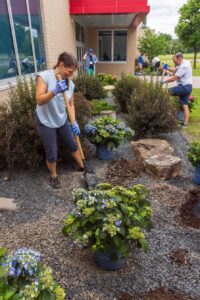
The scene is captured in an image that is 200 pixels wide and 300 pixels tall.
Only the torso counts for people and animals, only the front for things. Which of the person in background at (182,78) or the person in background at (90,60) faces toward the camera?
the person in background at (90,60)

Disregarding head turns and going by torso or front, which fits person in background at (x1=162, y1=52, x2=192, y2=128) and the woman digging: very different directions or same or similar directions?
very different directions

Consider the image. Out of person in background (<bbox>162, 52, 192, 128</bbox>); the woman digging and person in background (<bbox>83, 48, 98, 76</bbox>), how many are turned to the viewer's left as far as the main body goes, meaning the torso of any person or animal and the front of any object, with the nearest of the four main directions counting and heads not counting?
1

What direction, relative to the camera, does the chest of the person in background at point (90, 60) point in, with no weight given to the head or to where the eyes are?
toward the camera

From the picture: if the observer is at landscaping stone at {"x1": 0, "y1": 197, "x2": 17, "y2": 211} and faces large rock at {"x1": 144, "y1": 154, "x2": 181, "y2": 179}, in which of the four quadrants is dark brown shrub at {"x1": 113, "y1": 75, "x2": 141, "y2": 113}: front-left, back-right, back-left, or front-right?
front-left

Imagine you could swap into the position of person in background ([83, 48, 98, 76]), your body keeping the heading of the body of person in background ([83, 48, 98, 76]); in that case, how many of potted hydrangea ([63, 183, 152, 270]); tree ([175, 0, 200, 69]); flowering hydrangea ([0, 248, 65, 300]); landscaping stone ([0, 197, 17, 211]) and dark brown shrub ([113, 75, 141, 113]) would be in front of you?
4

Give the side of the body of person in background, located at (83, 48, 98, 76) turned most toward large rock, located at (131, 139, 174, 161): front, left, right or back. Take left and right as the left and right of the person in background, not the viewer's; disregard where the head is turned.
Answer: front

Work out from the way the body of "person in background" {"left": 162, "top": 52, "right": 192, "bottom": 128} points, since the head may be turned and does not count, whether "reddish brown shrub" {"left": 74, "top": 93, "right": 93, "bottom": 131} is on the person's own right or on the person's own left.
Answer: on the person's own left

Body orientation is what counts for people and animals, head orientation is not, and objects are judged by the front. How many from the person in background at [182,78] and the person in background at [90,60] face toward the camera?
1

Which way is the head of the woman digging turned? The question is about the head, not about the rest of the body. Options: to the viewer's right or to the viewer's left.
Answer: to the viewer's right

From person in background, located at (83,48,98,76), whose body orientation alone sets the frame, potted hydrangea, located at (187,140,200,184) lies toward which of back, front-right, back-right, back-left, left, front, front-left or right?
front

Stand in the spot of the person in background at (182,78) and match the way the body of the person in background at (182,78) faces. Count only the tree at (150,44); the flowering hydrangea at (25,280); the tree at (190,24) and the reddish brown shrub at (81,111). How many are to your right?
2

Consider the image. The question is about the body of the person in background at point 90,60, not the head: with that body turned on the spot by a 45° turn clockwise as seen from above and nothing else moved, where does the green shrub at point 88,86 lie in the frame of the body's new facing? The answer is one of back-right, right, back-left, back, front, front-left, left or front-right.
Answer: front-left

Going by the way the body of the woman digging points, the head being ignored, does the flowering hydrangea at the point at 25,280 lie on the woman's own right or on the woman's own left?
on the woman's own right

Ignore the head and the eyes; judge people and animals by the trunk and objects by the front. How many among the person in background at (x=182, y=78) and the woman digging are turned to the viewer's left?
1

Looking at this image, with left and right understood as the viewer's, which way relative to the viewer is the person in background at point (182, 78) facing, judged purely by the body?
facing to the left of the viewer
